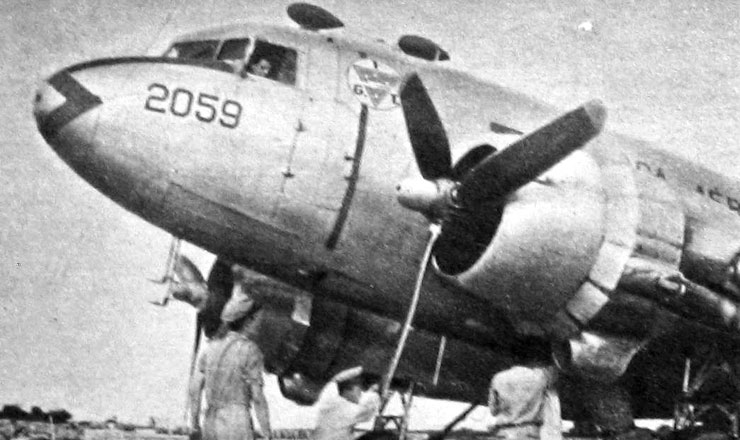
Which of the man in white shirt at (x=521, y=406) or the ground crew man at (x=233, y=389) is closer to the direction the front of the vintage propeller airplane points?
the ground crew man

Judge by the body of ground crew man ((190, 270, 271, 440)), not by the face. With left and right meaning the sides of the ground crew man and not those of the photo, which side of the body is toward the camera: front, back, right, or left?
back

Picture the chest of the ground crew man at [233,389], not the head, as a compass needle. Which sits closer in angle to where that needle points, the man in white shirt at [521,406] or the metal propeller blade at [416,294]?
the metal propeller blade

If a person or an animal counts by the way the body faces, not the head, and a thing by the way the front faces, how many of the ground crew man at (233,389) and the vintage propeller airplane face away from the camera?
1

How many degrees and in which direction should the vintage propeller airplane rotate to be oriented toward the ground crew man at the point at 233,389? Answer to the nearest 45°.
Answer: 0° — it already faces them

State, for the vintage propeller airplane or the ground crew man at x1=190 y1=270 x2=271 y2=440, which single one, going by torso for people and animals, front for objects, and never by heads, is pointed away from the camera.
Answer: the ground crew man

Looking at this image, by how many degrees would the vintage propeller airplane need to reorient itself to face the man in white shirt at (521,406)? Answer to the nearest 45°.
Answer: approximately 90° to its left
